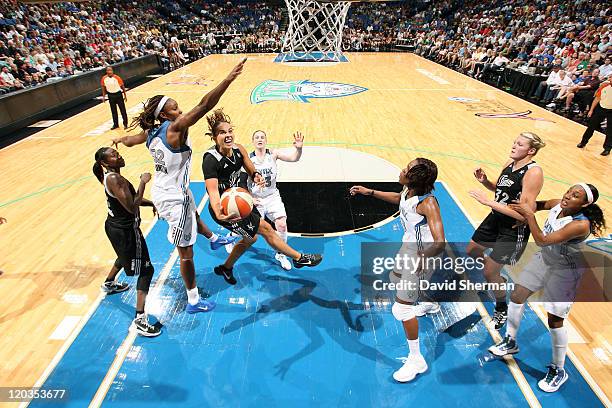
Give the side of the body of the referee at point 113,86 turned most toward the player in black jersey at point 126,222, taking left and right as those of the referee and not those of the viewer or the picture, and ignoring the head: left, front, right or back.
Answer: front

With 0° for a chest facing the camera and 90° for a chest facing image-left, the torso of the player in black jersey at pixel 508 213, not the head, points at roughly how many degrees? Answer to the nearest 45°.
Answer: approximately 45°

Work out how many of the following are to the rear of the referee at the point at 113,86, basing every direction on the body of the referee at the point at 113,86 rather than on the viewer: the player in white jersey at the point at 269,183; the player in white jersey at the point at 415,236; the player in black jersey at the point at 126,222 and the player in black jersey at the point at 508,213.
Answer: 0

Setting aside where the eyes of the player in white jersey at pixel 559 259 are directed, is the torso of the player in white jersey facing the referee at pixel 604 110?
no

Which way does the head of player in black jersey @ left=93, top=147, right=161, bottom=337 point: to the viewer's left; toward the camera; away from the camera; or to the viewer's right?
to the viewer's right

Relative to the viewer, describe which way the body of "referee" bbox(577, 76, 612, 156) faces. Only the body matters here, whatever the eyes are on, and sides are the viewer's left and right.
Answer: facing the viewer and to the left of the viewer

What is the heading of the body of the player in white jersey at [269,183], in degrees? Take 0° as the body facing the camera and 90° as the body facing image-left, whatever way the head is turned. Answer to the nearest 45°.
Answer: approximately 0°

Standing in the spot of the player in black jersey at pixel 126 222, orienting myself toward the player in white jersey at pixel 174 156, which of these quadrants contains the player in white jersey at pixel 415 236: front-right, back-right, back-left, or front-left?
front-right

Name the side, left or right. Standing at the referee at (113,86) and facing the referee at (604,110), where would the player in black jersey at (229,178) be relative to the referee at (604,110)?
right

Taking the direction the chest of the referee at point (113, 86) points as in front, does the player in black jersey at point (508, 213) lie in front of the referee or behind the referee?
in front

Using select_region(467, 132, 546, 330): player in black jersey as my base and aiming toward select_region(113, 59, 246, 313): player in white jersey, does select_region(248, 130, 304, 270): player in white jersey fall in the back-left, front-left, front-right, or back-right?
front-right

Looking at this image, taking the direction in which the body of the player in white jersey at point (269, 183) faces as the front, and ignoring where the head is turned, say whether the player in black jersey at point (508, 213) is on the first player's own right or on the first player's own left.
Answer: on the first player's own left

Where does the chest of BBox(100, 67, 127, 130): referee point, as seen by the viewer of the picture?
toward the camera

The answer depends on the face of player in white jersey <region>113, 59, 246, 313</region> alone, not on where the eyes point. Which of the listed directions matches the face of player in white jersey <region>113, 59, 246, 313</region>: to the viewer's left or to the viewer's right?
to the viewer's right

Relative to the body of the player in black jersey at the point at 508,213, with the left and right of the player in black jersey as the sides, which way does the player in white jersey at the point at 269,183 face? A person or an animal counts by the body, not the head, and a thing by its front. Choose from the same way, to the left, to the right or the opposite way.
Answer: to the left
